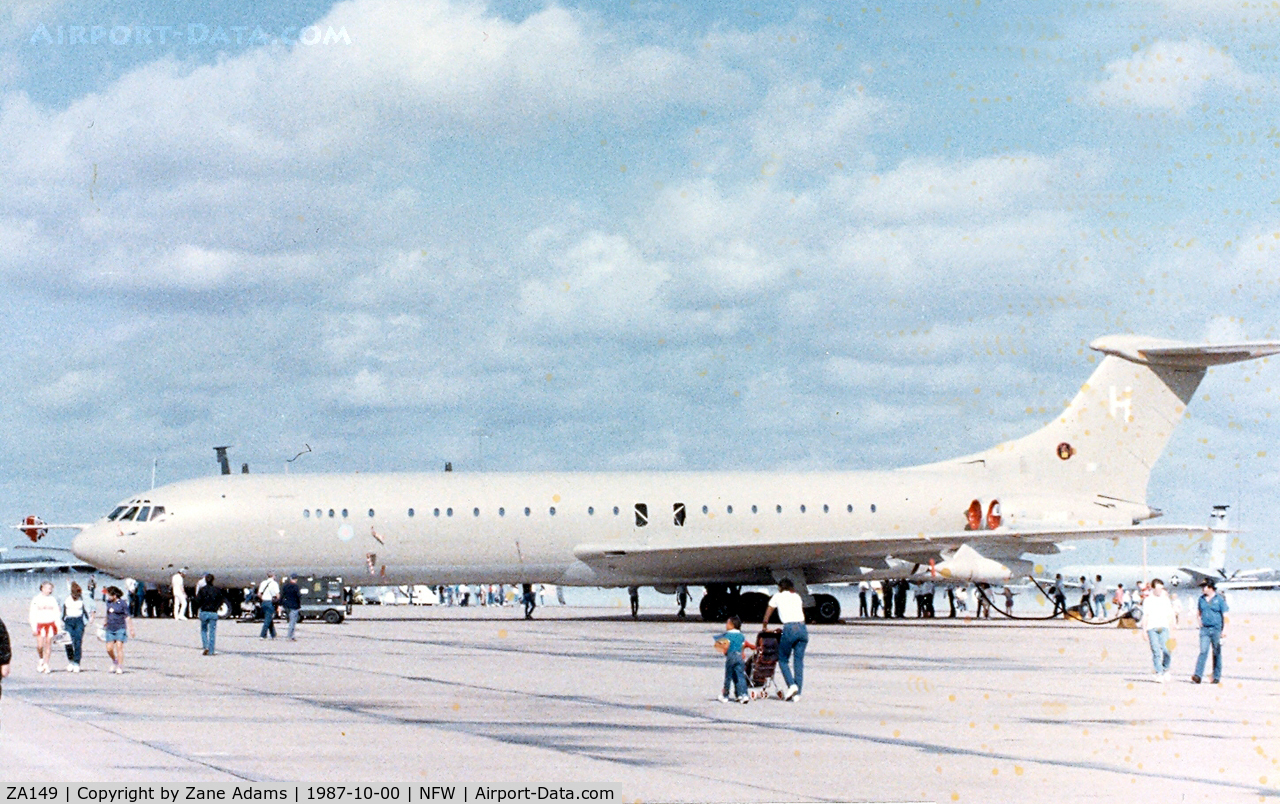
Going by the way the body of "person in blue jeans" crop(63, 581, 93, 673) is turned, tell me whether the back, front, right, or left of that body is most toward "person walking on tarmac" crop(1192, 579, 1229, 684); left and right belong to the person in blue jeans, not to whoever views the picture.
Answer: left

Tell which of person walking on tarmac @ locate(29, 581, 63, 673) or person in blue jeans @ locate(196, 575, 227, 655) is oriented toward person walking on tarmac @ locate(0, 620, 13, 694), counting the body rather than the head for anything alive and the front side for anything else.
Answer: person walking on tarmac @ locate(29, 581, 63, 673)

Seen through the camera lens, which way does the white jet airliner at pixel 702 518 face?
facing to the left of the viewer

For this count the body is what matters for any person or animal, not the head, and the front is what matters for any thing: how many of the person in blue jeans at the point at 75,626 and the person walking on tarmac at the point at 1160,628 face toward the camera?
2

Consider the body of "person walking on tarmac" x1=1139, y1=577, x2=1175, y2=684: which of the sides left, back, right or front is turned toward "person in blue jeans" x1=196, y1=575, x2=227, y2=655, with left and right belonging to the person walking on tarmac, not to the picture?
right
